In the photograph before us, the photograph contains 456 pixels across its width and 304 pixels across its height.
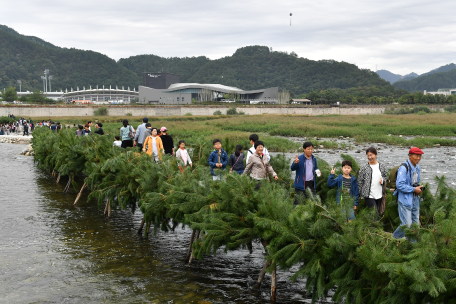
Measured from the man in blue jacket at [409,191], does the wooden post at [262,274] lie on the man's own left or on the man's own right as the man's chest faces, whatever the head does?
on the man's own right

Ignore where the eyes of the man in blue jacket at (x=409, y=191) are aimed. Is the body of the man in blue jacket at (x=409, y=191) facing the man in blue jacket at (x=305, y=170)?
no

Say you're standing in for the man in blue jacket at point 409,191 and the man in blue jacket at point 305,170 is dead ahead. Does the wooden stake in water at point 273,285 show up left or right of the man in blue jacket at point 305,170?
left
